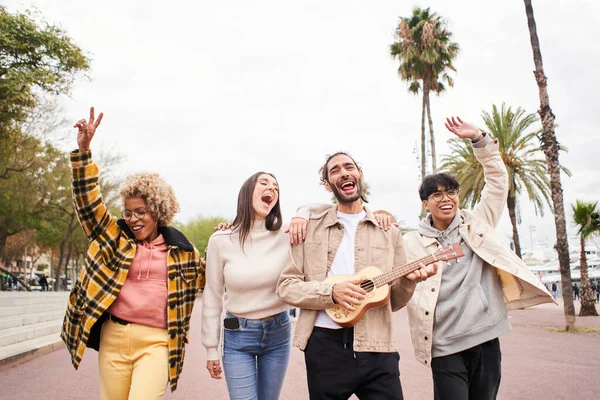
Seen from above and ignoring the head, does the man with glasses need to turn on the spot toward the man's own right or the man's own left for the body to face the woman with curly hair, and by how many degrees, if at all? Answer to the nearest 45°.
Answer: approximately 90° to the man's own right

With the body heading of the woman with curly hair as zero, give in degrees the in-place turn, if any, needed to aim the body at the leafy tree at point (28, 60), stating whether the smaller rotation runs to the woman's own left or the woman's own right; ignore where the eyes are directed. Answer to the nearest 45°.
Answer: approximately 180°

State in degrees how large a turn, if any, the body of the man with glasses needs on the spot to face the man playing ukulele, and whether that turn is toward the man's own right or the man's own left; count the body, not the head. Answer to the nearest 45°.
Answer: approximately 45° to the man's own right

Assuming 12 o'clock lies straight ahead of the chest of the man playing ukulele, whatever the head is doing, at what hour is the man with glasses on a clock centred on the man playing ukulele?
The man with glasses is roughly at 8 o'clock from the man playing ukulele.

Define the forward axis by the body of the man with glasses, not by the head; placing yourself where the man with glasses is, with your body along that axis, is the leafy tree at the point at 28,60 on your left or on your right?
on your right

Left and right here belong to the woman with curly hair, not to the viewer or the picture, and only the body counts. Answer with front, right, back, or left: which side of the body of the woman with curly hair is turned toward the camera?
front

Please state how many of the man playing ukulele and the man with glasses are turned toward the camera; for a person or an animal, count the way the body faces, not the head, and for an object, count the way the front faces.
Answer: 2

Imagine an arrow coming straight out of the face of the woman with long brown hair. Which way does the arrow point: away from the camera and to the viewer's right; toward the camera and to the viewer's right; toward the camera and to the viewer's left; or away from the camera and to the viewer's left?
toward the camera and to the viewer's right

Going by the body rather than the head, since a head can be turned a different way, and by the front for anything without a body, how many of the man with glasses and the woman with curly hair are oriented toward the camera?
2

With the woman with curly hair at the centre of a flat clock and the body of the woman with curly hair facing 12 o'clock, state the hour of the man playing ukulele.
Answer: The man playing ukulele is roughly at 10 o'clock from the woman with curly hair.

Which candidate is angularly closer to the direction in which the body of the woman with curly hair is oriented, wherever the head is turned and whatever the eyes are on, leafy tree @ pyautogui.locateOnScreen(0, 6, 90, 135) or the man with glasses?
the man with glasses

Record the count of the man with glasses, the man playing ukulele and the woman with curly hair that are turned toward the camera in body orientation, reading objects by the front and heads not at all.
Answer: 3

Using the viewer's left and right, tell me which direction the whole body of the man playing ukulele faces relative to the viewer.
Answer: facing the viewer
